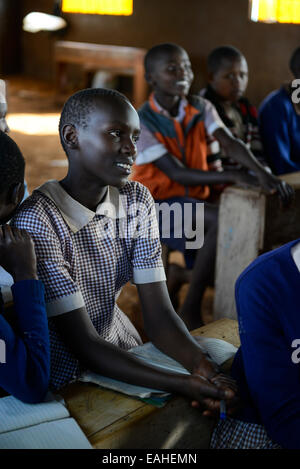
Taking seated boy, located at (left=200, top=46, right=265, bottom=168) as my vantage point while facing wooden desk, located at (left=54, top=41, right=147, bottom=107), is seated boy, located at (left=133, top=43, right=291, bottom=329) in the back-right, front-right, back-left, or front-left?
back-left

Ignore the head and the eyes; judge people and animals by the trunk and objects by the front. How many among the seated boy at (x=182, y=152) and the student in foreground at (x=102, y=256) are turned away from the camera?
0

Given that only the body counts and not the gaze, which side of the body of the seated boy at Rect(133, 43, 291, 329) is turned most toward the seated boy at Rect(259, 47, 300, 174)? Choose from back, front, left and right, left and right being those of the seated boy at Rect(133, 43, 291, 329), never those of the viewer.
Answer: left

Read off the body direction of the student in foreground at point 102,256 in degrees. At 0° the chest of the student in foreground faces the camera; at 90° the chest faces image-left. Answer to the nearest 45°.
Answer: approximately 315°

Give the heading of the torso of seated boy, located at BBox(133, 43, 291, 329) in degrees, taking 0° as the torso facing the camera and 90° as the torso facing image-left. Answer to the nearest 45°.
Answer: approximately 315°

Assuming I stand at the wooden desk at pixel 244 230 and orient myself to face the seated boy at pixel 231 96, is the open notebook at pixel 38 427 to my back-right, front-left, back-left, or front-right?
back-left

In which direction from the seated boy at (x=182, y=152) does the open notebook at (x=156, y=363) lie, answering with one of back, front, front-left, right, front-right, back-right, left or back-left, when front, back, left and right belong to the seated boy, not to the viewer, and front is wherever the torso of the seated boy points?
front-right
